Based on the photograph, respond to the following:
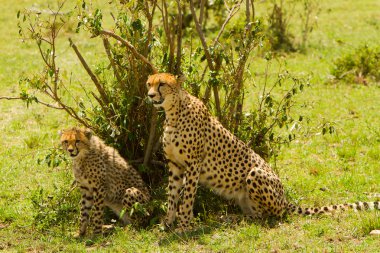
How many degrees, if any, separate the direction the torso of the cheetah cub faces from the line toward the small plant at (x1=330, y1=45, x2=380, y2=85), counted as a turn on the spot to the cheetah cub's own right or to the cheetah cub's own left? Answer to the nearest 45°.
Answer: approximately 180°

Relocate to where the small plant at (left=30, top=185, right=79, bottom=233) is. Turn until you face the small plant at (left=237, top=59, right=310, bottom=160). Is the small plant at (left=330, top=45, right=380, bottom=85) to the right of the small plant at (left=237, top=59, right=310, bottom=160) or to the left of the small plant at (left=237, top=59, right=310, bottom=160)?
left

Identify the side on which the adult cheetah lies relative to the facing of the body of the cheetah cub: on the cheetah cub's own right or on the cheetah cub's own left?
on the cheetah cub's own left

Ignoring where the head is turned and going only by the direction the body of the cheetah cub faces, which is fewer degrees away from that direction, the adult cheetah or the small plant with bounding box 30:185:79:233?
the small plant

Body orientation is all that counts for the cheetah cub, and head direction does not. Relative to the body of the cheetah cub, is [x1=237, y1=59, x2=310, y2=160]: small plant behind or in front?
behind

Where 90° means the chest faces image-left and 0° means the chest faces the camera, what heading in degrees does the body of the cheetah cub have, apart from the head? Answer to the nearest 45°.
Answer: approximately 45°
